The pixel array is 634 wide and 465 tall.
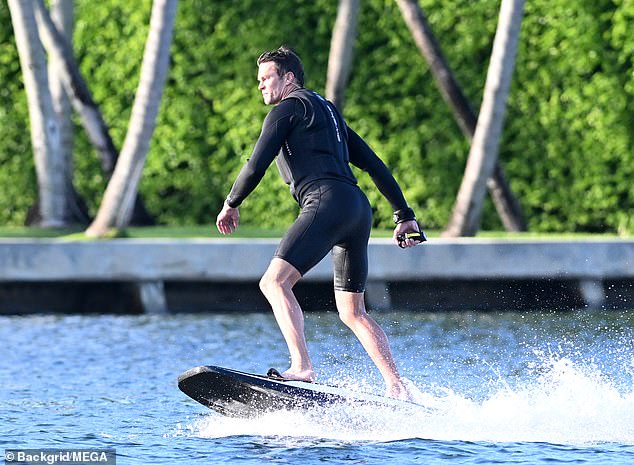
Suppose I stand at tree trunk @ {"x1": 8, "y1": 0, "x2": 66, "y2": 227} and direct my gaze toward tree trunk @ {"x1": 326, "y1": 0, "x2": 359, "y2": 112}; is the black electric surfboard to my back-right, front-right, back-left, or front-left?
front-right

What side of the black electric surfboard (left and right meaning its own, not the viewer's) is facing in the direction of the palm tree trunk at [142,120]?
right

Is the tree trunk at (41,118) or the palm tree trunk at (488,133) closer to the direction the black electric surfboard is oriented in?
the tree trunk

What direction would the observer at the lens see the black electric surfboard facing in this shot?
facing to the left of the viewer
